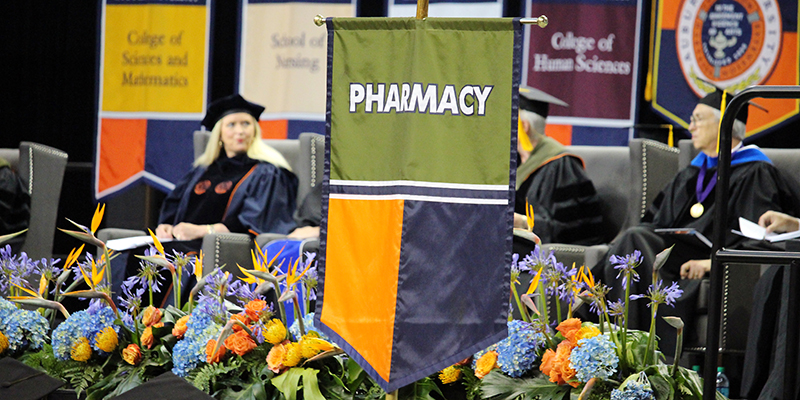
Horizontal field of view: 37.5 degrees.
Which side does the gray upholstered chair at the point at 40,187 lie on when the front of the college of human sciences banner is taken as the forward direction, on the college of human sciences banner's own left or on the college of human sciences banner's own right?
on the college of human sciences banner's own right

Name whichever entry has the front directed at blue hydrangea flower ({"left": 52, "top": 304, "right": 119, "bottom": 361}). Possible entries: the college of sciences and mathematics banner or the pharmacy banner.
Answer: the college of sciences and mathematics banner

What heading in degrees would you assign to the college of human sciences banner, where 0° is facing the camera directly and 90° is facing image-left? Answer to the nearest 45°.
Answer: approximately 0°

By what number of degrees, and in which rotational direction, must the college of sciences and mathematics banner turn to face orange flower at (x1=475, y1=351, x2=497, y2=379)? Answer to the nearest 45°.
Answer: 0° — it already faces it

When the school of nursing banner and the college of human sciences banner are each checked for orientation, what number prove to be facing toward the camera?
2

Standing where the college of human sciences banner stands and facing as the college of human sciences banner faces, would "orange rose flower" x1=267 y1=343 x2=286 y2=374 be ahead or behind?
ahead

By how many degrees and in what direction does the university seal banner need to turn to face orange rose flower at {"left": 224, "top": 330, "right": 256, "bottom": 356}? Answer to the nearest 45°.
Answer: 0° — it already faces it

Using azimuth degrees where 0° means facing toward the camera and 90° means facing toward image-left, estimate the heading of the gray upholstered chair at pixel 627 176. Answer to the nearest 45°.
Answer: approximately 45°
